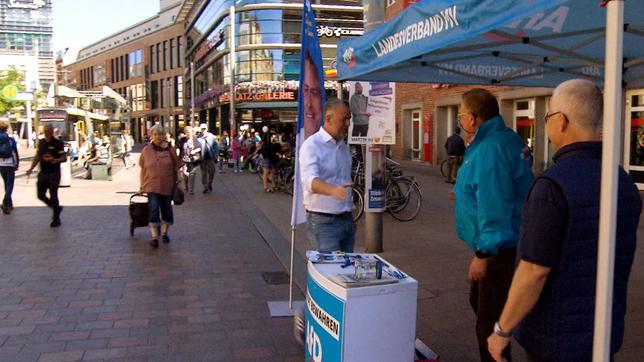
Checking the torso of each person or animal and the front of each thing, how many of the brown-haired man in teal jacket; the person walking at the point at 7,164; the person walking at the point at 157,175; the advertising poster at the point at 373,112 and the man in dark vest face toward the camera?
2

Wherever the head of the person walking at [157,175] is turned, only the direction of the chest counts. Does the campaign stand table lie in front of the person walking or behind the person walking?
in front

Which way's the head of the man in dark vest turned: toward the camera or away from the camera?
away from the camera

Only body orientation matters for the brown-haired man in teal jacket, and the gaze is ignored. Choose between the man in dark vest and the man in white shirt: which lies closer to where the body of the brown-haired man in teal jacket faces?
the man in white shirt

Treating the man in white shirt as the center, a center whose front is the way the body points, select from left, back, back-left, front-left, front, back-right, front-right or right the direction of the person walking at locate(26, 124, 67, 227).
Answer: back

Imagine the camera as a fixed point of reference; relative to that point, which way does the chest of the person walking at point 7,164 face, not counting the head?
away from the camera

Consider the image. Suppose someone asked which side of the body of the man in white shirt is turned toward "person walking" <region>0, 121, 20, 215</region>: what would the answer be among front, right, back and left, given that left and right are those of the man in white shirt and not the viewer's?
back

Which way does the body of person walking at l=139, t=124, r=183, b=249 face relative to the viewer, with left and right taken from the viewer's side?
facing the viewer

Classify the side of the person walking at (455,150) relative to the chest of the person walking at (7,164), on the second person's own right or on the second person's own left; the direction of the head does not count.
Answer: on the second person's own right

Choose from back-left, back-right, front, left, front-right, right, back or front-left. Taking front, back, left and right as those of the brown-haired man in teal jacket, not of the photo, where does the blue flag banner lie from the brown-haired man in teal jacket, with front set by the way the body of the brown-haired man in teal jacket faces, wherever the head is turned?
front-right

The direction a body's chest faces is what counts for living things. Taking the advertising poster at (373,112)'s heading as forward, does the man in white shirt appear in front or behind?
in front

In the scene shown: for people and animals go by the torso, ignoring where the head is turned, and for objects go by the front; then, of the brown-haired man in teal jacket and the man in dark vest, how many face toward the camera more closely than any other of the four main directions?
0

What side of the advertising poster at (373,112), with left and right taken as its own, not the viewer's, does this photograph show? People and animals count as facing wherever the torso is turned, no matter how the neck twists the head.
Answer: front
